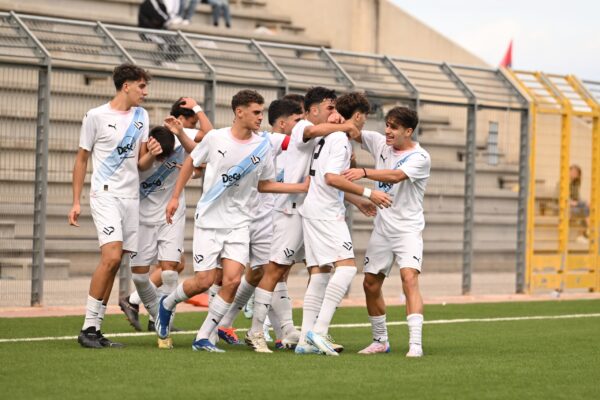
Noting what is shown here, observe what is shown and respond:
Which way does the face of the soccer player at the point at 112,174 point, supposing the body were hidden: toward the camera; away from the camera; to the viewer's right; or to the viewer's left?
to the viewer's right

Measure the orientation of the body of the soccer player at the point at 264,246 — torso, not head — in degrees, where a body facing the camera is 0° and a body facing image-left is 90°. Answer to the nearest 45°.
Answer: approximately 270°

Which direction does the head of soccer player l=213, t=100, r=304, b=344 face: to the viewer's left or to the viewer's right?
to the viewer's right

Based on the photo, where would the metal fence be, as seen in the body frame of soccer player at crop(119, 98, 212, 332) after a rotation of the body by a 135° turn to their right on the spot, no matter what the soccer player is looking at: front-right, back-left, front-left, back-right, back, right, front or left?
right

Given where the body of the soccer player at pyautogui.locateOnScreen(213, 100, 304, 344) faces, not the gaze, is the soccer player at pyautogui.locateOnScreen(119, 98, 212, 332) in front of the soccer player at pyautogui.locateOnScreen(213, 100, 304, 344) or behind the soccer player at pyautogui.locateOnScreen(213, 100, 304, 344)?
behind

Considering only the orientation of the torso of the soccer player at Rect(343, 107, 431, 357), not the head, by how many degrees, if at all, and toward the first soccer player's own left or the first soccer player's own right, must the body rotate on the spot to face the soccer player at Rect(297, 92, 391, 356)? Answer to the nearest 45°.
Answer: approximately 45° to the first soccer player's own right
